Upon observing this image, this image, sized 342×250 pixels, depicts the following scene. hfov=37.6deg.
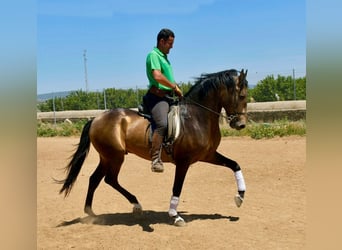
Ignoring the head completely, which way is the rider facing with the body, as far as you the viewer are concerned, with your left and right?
facing to the right of the viewer
